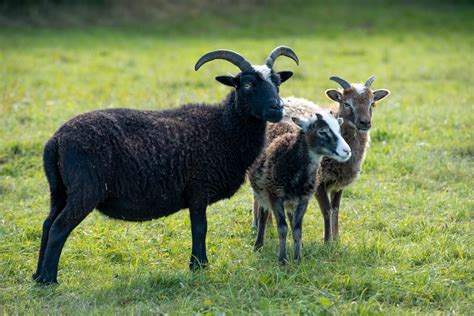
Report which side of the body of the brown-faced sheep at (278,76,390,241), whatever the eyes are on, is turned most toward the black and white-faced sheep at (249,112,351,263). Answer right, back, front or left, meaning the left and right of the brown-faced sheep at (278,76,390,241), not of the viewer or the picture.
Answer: right

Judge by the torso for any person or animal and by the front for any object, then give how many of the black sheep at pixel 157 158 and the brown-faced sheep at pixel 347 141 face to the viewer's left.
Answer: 0

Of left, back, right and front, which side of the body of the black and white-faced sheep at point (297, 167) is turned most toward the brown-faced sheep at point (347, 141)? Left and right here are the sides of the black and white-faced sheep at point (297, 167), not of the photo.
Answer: left

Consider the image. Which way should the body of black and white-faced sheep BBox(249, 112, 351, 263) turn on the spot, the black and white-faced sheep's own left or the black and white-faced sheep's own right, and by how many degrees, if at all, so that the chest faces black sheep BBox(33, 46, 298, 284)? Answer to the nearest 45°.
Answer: approximately 135° to the black and white-faced sheep's own right

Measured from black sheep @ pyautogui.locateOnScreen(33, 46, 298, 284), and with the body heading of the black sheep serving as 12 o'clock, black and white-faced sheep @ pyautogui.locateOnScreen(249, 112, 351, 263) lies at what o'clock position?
The black and white-faced sheep is roughly at 12 o'clock from the black sheep.

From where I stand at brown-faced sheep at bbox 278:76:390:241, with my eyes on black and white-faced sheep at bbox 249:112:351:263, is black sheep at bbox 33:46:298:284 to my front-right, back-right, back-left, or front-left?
front-right

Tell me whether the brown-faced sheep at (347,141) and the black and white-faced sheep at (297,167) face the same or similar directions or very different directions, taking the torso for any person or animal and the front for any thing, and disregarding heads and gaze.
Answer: same or similar directions

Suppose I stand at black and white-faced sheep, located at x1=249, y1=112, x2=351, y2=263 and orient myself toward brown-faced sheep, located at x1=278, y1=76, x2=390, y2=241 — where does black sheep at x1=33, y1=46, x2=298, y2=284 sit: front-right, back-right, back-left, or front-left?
back-left

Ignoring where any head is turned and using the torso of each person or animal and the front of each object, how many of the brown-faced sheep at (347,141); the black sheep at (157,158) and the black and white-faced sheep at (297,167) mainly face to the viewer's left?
0

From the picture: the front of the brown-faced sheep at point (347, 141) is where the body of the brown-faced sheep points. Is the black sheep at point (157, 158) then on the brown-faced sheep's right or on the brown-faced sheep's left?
on the brown-faced sheep's right

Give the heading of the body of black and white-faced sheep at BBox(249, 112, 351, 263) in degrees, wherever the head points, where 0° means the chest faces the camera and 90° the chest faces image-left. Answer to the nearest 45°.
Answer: approximately 315°

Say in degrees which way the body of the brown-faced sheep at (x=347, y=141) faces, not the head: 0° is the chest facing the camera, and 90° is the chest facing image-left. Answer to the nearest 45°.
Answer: approximately 315°

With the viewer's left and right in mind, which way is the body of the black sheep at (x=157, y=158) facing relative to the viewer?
facing to the right of the viewer
